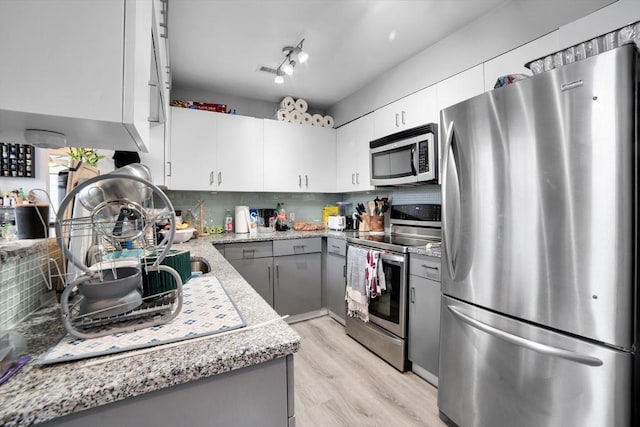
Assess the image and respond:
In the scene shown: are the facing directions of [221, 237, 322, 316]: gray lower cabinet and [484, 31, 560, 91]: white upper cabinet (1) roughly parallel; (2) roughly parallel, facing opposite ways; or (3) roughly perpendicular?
roughly perpendicular

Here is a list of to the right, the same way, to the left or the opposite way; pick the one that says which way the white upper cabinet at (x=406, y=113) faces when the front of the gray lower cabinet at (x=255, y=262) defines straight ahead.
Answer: to the right

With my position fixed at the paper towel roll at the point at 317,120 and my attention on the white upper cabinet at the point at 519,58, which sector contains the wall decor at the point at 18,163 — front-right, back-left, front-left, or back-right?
back-right

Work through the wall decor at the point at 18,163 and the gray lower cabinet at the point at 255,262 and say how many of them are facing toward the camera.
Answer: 2

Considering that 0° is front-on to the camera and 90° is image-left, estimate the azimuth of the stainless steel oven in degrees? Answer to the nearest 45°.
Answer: approximately 45°

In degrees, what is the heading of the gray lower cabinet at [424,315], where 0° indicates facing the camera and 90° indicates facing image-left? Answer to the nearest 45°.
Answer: approximately 45°

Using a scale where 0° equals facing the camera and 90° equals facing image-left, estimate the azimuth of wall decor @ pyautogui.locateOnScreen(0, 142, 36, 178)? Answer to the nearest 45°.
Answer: approximately 0°
